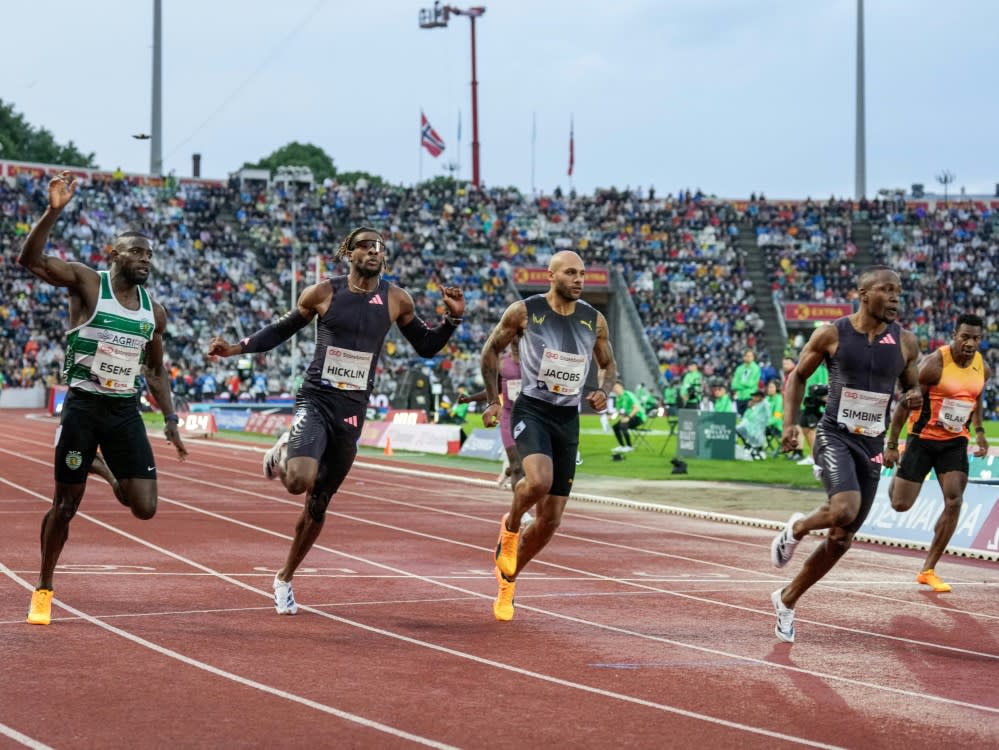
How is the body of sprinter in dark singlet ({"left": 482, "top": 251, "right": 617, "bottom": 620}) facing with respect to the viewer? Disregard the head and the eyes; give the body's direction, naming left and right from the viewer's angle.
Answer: facing the viewer and to the right of the viewer

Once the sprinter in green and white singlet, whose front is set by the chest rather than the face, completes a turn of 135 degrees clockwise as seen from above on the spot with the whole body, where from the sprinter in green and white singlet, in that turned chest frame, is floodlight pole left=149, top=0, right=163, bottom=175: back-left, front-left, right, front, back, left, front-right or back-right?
right

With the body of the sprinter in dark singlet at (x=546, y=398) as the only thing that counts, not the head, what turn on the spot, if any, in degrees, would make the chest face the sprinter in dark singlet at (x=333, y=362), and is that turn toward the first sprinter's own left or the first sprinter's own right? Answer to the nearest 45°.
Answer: approximately 135° to the first sprinter's own right

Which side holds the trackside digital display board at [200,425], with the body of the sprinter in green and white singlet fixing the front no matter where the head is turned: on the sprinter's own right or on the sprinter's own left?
on the sprinter's own left

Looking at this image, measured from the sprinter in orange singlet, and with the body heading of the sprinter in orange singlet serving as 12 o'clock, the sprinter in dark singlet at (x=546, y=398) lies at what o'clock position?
The sprinter in dark singlet is roughly at 3 o'clock from the sprinter in orange singlet.

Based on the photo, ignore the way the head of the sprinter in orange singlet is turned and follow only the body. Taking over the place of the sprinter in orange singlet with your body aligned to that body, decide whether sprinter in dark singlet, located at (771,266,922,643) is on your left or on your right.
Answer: on your right

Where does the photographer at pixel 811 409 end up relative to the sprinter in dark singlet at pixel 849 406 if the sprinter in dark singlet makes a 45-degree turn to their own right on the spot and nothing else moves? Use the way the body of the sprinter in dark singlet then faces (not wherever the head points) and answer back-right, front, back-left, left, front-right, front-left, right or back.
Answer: back

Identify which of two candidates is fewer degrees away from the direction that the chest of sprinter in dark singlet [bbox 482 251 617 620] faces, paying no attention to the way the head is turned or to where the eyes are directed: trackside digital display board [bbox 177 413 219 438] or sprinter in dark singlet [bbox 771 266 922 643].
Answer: the sprinter in dark singlet
